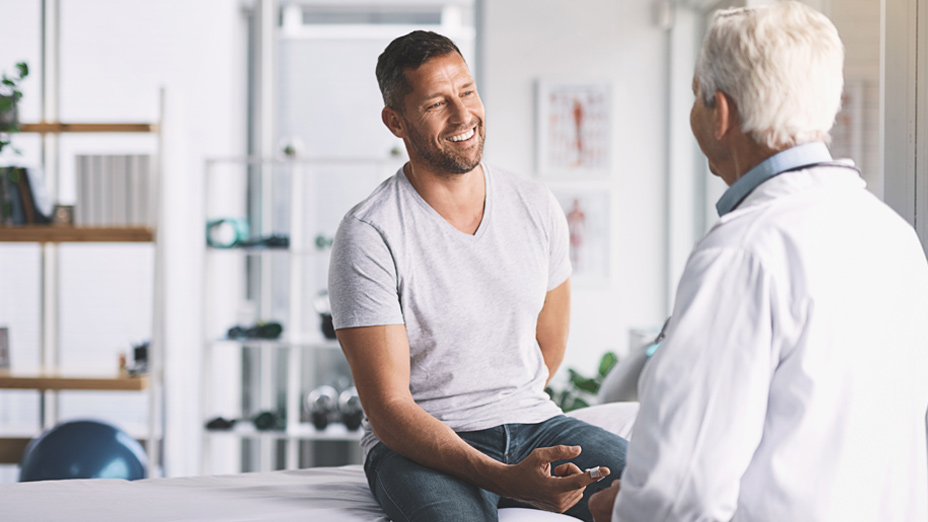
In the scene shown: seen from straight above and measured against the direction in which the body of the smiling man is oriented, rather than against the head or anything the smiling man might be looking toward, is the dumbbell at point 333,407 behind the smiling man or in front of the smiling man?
behind

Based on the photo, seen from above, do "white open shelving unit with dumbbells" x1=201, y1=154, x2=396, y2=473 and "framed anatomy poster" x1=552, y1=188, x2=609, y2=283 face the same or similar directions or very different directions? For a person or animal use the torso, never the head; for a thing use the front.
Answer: same or similar directions

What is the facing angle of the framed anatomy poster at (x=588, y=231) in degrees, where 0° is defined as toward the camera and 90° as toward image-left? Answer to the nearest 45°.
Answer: approximately 0°

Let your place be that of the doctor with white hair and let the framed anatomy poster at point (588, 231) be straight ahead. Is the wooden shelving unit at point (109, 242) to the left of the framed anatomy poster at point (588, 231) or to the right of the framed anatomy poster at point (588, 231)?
left

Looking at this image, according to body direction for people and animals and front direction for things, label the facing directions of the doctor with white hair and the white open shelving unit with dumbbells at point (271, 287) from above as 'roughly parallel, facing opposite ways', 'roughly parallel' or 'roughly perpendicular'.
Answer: roughly parallel, facing opposite ways

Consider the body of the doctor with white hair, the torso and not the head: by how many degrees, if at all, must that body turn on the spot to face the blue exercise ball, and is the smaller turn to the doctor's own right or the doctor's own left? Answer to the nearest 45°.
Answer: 0° — they already face it

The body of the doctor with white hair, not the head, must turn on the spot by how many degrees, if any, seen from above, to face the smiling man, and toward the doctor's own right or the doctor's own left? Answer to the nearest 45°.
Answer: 0° — they already face them

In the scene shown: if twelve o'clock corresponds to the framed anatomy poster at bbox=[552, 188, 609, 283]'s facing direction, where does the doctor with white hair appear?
The doctor with white hair is roughly at 12 o'clock from the framed anatomy poster.

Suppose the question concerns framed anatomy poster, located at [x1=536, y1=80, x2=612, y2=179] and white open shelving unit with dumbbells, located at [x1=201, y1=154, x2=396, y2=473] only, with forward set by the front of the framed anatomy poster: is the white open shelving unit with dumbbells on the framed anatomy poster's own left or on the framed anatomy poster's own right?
on the framed anatomy poster's own right

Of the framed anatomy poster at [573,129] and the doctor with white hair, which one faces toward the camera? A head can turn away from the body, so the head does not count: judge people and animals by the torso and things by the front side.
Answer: the framed anatomy poster

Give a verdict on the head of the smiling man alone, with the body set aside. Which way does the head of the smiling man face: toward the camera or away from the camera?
toward the camera

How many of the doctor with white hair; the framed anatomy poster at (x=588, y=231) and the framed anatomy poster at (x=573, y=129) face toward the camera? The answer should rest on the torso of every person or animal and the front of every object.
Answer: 2

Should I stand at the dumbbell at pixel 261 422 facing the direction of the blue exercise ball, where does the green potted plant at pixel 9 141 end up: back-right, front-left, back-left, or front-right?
front-right

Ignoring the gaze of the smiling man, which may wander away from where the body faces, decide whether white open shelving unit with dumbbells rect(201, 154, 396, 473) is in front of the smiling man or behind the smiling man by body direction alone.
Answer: behind

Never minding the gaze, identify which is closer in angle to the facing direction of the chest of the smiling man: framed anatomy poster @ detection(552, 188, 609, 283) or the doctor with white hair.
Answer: the doctor with white hair

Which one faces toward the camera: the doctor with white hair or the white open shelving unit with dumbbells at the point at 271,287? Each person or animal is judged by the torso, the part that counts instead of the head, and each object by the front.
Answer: the white open shelving unit with dumbbells

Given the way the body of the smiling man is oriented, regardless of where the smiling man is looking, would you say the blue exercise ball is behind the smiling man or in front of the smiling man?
behind

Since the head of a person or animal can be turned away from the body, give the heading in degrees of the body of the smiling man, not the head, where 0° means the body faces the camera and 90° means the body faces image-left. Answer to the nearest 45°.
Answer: approximately 315°

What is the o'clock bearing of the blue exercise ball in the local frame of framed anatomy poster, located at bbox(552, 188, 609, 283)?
The blue exercise ball is roughly at 2 o'clock from the framed anatomy poster.

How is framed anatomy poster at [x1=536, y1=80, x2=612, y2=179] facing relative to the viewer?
toward the camera

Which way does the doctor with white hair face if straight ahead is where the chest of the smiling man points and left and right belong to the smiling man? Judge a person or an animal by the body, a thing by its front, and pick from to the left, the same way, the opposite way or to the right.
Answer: the opposite way

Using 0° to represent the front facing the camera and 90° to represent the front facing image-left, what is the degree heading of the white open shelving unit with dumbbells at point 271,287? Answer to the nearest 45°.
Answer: approximately 0°
